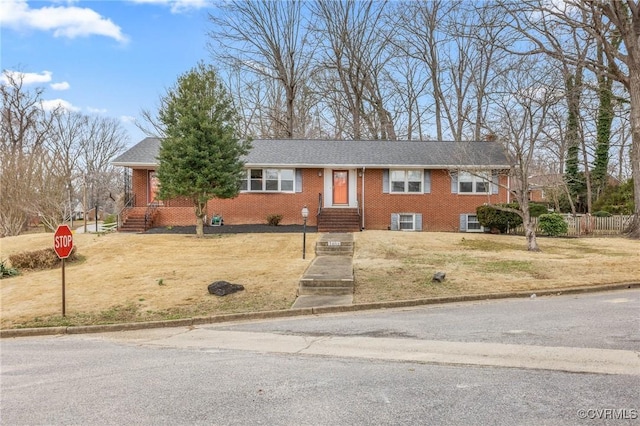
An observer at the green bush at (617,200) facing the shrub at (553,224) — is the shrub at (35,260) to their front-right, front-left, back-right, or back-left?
front-right

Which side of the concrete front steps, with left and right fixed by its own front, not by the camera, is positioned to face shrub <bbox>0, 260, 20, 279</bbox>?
right

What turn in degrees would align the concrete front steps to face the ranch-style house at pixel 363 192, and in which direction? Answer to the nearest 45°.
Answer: approximately 180°

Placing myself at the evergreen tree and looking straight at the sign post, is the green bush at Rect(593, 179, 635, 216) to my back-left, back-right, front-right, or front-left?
back-left

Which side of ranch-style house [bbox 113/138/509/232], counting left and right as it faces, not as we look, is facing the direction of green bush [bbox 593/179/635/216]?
left

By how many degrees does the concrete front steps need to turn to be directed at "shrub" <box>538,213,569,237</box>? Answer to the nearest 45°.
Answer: approximately 135° to its left

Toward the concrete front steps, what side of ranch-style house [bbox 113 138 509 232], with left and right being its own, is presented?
front

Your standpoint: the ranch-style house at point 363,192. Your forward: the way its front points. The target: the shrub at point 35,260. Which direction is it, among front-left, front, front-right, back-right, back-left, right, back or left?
front-right

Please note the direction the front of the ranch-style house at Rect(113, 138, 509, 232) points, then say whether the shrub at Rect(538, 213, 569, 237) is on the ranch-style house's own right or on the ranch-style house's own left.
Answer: on the ranch-style house's own left

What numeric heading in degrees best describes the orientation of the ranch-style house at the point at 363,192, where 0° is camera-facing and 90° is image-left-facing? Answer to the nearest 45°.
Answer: approximately 0°

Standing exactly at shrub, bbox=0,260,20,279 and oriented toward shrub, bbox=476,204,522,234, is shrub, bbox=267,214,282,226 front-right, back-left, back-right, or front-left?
front-left
